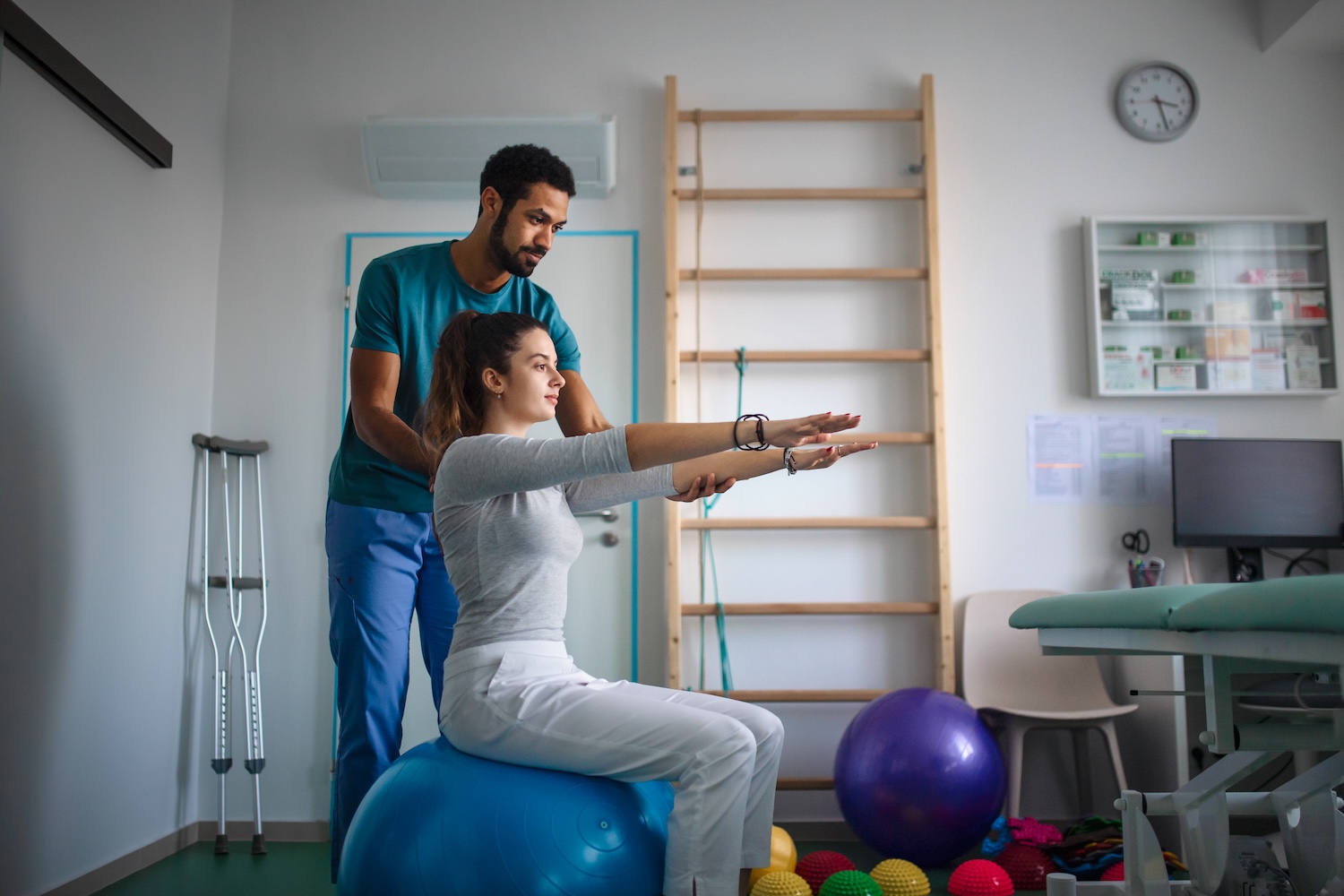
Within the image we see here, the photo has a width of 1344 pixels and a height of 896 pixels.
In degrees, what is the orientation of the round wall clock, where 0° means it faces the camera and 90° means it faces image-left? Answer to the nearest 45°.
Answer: approximately 0°

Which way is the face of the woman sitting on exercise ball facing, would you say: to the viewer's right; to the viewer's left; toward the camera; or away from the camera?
to the viewer's right

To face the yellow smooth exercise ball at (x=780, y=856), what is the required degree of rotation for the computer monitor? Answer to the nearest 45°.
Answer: approximately 45° to its right

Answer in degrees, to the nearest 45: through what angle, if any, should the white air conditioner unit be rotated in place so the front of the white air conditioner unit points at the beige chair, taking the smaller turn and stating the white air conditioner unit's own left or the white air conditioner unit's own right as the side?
approximately 90° to the white air conditioner unit's own left

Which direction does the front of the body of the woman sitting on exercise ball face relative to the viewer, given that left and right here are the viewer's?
facing to the right of the viewer

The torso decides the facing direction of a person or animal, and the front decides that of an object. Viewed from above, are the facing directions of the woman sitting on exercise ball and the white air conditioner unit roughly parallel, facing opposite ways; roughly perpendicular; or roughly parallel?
roughly perpendicular
